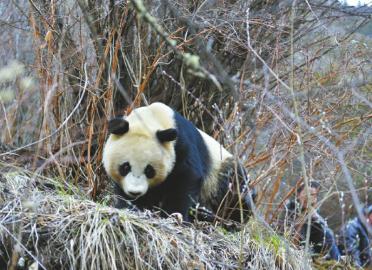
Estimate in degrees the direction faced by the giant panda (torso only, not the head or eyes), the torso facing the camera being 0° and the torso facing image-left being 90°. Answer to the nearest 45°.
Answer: approximately 45°
